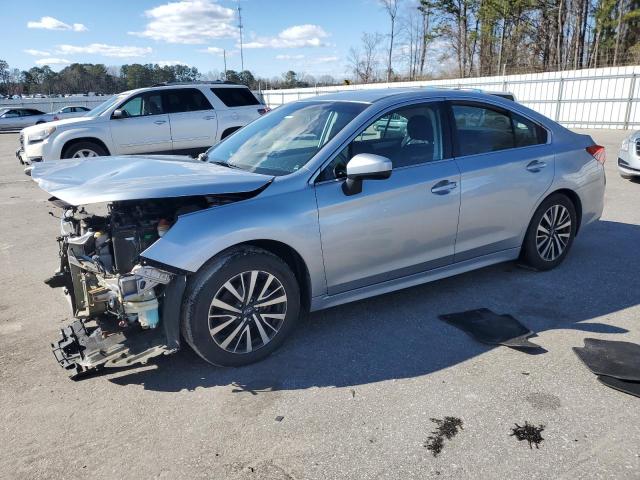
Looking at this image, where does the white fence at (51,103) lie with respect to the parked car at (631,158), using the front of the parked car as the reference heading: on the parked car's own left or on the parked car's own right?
on the parked car's own right

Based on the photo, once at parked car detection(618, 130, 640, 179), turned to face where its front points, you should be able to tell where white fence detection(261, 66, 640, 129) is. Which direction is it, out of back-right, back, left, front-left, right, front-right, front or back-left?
back-right

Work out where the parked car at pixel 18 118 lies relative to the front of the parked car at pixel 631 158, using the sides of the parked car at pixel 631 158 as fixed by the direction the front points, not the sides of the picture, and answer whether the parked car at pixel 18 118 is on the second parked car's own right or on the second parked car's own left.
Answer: on the second parked car's own right

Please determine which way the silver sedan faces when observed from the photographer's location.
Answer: facing the viewer and to the left of the viewer

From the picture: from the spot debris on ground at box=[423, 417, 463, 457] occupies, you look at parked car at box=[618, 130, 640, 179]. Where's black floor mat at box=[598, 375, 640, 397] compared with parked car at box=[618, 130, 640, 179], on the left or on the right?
right

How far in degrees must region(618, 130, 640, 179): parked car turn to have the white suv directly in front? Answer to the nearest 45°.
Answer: approximately 45° to its right

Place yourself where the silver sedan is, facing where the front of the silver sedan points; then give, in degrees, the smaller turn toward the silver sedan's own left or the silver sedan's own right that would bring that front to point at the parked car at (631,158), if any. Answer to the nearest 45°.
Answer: approximately 180°

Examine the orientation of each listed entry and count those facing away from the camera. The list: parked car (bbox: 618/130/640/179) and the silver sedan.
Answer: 0
